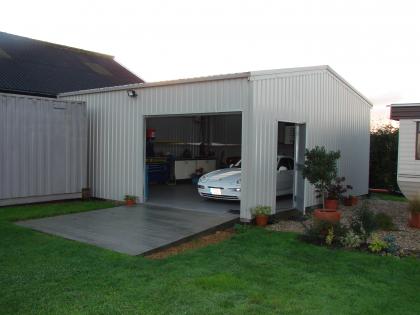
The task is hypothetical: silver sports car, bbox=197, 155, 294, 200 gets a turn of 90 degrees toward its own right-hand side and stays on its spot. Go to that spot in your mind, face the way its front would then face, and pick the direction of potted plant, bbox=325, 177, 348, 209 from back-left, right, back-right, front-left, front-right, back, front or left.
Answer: back-right

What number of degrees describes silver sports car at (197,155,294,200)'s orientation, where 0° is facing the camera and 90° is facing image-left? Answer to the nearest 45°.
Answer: approximately 45°

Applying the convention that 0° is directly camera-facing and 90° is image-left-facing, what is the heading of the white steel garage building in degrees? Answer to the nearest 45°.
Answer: approximately 45°

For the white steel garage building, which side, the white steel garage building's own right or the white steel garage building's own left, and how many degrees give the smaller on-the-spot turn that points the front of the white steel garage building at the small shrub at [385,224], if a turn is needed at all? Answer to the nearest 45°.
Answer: approximately 90° to the white steel garage building's own left

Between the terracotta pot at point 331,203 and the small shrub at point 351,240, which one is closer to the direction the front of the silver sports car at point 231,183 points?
the small shrub
